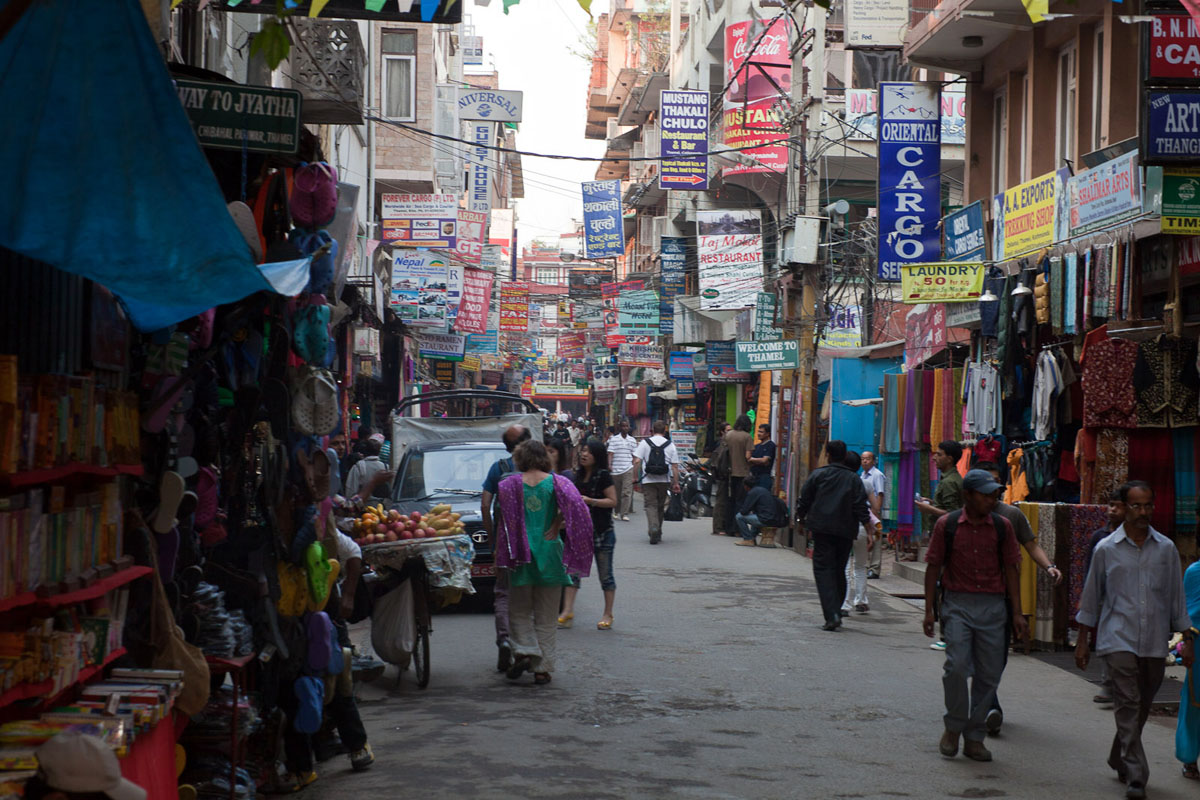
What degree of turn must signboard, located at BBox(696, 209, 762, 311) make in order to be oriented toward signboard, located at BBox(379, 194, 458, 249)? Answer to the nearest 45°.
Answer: approximately 90° to its right

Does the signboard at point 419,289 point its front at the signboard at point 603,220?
no

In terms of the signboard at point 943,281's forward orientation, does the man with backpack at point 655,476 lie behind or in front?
behind

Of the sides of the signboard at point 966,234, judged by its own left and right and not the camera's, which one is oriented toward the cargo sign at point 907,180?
right

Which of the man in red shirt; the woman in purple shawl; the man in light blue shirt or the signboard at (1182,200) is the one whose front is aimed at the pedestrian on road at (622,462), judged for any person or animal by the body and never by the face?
the woman in purple shawl

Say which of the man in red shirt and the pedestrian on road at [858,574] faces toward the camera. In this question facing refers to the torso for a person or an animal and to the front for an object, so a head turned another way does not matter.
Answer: the man in red shirt

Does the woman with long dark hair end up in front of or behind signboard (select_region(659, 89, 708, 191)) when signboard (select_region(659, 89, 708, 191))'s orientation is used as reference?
in front

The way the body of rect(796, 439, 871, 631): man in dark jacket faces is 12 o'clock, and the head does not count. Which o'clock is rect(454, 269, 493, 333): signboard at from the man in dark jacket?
The signboard is roughly at 11 o'clock from the man in dark jacket.

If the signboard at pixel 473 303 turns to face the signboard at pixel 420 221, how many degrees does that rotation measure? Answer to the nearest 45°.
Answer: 0° — it already faces it

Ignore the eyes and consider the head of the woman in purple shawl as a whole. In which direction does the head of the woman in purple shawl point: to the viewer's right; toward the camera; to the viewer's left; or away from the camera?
away from the camera

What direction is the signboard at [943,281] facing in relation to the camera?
toward the camera

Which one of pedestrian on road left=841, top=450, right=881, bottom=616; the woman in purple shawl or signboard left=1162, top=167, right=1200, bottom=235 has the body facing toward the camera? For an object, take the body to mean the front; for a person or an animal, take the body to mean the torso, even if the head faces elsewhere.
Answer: the signboard

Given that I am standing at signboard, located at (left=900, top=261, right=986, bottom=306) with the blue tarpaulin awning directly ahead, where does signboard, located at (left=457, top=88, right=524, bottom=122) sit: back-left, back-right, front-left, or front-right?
back-right

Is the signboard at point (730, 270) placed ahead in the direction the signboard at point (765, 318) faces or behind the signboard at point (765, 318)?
behind

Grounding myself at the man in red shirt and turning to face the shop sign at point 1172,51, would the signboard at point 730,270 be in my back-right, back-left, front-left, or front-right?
front-left

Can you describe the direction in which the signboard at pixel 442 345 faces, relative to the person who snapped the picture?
facing the viewer

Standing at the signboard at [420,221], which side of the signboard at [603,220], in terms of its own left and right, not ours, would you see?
front

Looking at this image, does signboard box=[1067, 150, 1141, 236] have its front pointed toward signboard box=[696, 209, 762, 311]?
no

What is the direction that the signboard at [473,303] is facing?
toward the camera

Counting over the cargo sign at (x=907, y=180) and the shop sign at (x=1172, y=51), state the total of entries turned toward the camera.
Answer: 2

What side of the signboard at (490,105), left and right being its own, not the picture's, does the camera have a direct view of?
front

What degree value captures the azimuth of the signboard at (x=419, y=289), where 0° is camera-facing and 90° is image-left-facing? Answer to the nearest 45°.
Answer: approximately 0°

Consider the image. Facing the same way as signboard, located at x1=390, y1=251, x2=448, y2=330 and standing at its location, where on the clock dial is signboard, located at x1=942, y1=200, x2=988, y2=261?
signboard, located at x1=942, y1=200, x2=988, y2=261 is roughly at 11 o'clock from signboard, located at x1=390, y1=251, x2=448, y2=330.

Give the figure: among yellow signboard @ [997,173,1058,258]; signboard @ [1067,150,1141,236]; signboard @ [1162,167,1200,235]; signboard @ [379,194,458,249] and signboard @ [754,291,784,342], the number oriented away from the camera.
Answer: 0

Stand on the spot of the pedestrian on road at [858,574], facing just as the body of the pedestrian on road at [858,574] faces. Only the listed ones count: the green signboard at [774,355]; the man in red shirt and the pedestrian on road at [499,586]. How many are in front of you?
1
